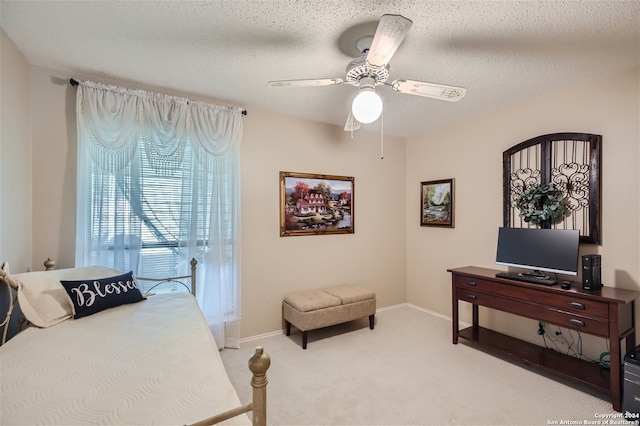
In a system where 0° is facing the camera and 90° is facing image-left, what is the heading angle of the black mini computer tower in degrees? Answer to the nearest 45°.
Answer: approximately 45°

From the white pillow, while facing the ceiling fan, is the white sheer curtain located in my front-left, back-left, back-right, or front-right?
front-left

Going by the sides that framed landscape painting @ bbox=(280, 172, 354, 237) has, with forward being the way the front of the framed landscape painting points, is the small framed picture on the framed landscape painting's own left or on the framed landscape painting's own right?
on the framed landscape painting's own left

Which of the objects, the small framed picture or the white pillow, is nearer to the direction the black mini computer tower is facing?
the white pillow

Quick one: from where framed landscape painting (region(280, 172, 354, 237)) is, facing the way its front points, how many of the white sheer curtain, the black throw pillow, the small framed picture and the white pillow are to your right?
3

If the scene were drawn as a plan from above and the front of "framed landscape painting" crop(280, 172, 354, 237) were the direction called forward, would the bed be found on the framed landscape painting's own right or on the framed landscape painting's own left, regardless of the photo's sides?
on the framed landscape painting's own right

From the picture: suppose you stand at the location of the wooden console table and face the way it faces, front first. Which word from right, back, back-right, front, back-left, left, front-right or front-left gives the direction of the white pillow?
front

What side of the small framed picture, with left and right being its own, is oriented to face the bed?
front

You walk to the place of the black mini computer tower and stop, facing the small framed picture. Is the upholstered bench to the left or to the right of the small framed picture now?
left

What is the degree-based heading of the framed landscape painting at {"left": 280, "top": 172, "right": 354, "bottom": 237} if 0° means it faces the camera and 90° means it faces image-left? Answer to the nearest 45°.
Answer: approximately 315°

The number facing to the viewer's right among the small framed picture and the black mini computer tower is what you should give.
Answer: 0

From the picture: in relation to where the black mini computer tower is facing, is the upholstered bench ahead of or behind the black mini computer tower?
ahead

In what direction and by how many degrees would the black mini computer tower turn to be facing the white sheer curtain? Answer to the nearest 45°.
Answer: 0° — it already faces it

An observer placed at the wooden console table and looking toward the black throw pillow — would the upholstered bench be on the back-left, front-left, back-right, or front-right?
front-right
